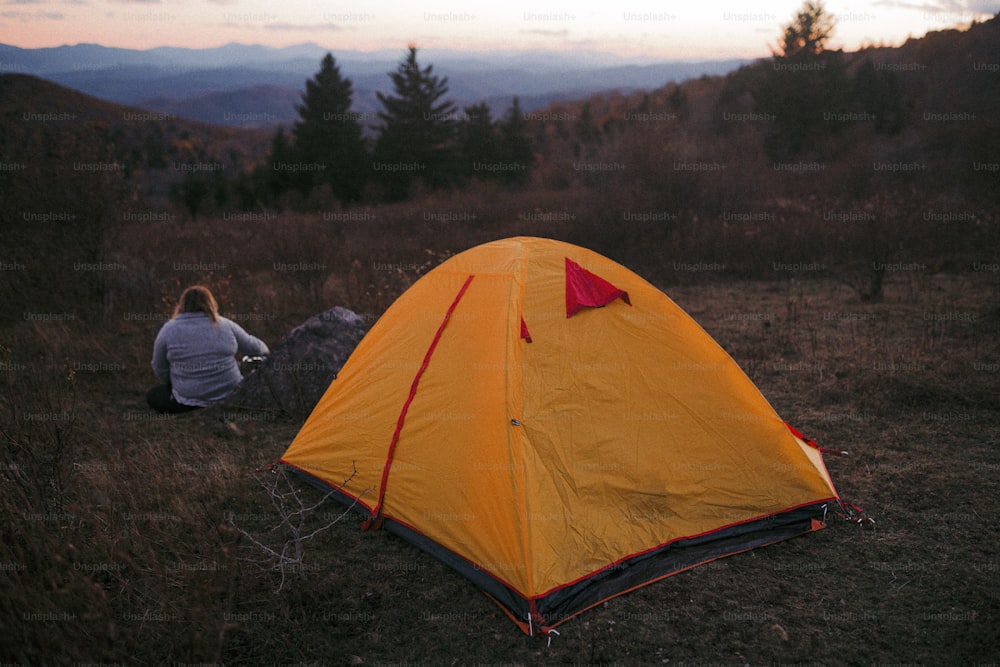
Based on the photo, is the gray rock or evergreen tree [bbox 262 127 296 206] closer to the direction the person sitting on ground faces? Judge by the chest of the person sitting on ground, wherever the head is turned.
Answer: the evergreen tree

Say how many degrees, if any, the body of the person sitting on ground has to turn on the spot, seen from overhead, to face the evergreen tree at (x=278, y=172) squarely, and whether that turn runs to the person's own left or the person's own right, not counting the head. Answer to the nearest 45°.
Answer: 0° — they already face it

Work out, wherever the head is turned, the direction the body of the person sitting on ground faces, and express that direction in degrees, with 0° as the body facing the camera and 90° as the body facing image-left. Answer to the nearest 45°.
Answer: approximately 180°

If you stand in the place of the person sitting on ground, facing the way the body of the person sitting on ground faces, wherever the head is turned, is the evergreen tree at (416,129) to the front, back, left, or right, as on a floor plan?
front

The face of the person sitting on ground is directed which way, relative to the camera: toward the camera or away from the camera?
away from the camera

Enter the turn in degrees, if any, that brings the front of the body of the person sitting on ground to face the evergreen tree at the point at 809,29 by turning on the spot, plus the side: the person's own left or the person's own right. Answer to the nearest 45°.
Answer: approximately 45° to the person's own right

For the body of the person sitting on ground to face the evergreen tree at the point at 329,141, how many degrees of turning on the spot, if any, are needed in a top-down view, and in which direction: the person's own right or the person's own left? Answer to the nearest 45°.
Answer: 0° — they already face it

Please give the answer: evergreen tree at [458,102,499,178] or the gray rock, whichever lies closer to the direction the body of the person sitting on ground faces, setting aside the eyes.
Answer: the evergreen tree

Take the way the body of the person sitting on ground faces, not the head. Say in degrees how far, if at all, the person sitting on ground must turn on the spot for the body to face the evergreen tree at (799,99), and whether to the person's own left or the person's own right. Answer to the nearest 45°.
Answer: approximately 45° to the person's own right
